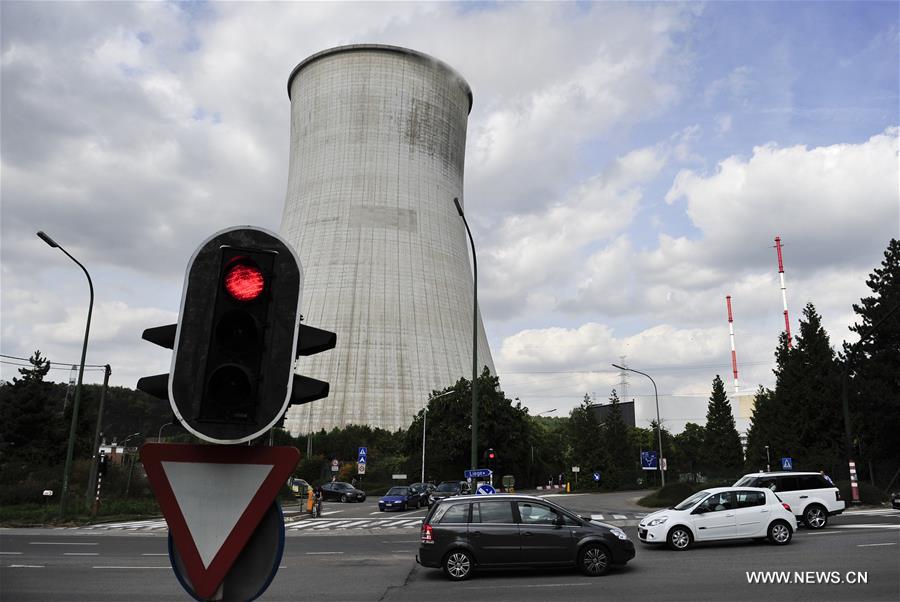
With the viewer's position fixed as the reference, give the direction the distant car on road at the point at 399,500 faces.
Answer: facing the viewer and to the left of the viewer

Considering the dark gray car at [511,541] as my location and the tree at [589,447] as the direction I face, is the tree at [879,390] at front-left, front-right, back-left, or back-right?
front-right

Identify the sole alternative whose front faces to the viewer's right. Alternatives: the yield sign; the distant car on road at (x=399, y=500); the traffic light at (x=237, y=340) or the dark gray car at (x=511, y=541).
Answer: the dark gray car

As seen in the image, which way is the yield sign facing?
toward the camera

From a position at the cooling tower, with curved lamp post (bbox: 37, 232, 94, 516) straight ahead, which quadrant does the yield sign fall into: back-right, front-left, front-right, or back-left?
front-left

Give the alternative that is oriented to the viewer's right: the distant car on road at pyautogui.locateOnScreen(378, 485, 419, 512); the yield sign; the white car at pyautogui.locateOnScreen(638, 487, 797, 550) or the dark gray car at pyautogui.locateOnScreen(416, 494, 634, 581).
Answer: the dark gray car

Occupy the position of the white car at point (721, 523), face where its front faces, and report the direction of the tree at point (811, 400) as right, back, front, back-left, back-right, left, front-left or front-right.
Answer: right

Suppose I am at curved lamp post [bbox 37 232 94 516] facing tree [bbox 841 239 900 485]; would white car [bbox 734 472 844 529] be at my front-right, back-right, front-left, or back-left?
front-right

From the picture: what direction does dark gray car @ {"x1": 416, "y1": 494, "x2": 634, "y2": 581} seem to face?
to the viewer's right

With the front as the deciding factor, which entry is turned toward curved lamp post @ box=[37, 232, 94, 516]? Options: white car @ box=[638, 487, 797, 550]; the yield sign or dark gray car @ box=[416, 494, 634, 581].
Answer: the white car

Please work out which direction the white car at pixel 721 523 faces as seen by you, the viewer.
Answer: facing to the left of the viewer

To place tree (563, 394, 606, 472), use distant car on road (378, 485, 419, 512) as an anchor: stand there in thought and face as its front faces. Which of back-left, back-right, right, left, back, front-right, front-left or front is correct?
back

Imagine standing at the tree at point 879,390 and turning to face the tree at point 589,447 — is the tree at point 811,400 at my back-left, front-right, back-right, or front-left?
front-right

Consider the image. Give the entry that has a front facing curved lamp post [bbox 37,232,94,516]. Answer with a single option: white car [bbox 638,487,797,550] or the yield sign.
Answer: the white car

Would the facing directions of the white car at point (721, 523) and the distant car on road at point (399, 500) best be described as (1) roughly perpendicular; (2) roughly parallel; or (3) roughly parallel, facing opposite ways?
roughly perpendicular

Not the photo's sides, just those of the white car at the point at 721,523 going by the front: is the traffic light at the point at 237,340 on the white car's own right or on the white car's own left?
on the white car's own left
